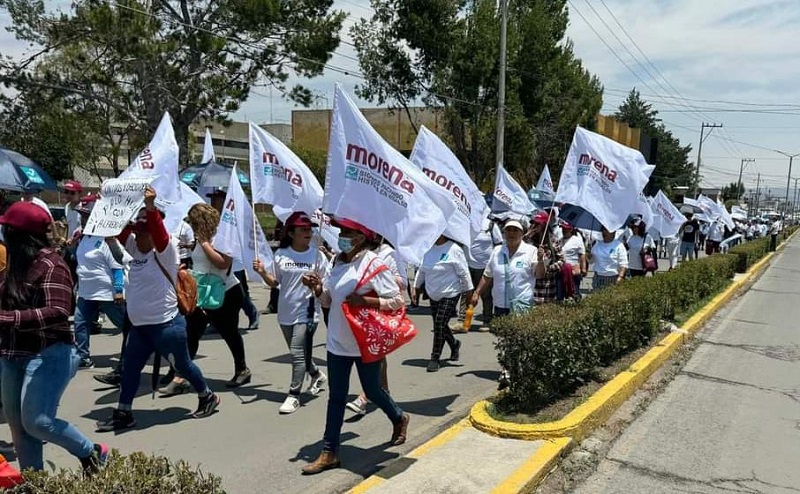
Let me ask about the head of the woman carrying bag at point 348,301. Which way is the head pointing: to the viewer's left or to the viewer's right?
to the viewer's left

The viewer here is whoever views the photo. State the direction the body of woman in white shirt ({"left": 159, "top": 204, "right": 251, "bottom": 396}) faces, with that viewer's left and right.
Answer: facing to the left of the viewer

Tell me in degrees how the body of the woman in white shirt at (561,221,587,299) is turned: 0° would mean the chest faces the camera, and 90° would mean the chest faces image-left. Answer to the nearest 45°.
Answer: approximately 45°

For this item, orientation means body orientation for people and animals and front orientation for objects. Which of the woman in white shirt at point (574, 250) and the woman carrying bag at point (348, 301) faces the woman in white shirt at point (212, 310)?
the woman in white shirt at point (574, 250)

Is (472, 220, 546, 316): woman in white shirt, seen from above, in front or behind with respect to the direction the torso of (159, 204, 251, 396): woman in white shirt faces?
behind

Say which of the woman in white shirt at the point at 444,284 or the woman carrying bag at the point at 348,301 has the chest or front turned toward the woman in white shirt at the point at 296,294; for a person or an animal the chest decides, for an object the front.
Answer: the woman in white shirt at the point at 444,284

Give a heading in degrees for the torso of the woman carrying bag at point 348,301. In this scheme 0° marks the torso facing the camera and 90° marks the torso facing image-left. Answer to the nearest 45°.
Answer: approximately 45°

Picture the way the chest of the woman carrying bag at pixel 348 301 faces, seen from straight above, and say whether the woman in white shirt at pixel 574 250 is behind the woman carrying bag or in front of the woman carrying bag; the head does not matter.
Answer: behind
